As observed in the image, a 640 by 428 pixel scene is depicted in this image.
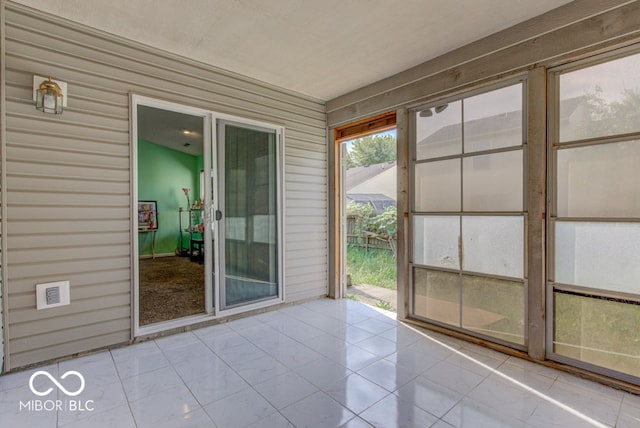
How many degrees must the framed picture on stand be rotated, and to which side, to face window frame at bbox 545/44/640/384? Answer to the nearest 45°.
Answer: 0° — it already faces it

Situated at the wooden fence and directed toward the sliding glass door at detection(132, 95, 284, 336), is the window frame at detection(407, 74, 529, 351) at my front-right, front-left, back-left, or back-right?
front-left

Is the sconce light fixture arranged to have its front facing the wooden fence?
no

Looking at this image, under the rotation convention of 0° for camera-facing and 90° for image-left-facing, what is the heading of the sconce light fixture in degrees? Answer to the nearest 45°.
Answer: approximately 0°

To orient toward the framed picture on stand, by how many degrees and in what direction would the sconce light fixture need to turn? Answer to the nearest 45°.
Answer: approximately 180°

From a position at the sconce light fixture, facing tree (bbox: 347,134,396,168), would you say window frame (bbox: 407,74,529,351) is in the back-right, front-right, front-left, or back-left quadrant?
front-right

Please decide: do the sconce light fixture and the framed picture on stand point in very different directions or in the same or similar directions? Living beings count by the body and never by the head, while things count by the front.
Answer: same or similar directions

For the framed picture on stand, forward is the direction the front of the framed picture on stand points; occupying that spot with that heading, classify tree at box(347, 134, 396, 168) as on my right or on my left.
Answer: on my left

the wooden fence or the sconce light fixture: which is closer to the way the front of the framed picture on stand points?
the sconce light fixture

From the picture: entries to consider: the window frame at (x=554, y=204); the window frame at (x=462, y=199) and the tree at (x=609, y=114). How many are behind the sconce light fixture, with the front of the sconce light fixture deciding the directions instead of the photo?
0

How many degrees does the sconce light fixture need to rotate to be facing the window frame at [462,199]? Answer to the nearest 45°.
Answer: approximately 45° to its left

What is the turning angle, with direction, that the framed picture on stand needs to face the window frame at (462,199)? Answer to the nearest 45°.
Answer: approximately 45° to its left

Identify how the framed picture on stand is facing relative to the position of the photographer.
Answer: facing the viewer

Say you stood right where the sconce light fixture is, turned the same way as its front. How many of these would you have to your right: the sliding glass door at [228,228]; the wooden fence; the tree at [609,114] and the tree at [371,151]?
0

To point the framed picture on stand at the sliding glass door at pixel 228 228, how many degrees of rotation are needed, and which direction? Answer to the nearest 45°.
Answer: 0° — it already faces it

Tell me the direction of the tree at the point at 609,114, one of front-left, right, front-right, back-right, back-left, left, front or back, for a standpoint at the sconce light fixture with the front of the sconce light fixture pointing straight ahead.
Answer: front-left
